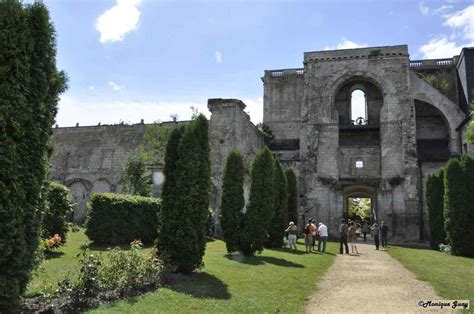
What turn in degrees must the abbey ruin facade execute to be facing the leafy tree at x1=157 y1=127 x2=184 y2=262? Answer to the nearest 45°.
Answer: approximately 45° to its right

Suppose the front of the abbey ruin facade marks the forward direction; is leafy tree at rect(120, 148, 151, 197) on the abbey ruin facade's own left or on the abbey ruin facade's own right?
on the abbey ruin facade's own right

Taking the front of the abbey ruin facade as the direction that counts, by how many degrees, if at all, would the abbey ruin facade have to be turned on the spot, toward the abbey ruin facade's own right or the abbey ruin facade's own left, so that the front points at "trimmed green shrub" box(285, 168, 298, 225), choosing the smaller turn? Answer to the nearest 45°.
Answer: approximately 45° to the abbey ruin facade's own right

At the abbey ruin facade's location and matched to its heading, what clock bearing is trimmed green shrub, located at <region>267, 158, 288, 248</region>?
The trimmed green shrub is roughly at 1 o'clock from the abbey ruin facade.

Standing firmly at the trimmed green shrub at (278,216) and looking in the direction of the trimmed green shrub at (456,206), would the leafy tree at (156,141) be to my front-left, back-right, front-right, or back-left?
back-left

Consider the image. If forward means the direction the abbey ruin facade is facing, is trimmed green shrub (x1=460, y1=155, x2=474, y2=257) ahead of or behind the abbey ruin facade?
ahead

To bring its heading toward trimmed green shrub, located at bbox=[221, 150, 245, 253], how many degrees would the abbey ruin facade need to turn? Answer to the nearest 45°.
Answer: approximately 45° to its right

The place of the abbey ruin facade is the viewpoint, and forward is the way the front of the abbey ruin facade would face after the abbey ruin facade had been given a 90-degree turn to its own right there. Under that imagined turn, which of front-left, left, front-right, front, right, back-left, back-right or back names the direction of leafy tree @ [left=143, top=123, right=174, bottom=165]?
front

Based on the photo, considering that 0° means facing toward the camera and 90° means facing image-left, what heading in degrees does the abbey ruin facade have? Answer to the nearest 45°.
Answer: approximately 0°
